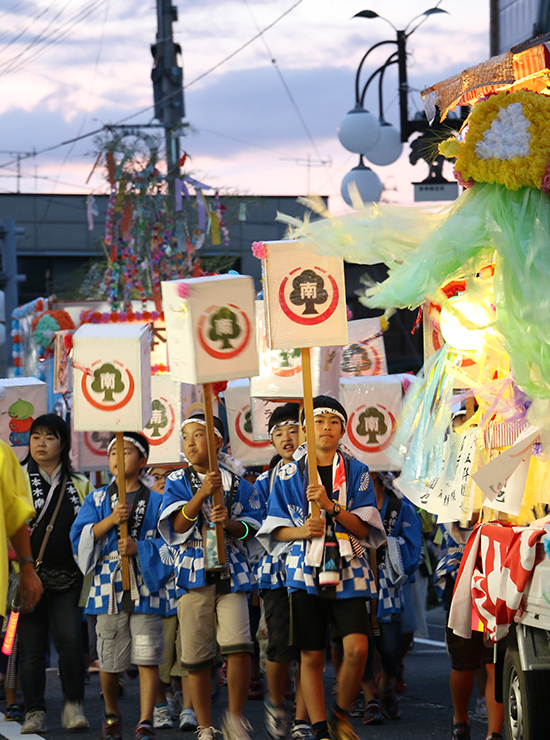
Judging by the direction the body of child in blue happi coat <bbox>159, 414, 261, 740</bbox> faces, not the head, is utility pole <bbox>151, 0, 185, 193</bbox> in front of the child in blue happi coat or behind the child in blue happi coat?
behind

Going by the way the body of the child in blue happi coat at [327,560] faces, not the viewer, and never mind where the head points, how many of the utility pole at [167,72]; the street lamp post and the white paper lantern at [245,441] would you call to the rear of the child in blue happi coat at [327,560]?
3

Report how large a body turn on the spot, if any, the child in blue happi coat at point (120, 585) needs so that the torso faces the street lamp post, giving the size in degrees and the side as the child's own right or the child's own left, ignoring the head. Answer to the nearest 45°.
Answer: approximately 135° to the child's own left

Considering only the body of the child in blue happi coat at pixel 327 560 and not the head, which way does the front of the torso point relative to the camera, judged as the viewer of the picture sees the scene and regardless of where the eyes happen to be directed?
toward the camera

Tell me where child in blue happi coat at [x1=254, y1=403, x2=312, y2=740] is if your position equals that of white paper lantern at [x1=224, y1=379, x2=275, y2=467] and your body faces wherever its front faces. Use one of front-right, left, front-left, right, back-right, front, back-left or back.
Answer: front

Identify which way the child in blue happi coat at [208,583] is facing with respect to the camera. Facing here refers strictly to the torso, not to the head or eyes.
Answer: toward the camera

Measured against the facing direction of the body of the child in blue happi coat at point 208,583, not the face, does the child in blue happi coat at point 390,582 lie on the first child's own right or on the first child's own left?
on the first child's own left

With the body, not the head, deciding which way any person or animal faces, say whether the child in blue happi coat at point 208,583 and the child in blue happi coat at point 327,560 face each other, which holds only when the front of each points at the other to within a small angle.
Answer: no

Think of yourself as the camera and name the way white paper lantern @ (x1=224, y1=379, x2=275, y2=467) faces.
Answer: facing the viewer

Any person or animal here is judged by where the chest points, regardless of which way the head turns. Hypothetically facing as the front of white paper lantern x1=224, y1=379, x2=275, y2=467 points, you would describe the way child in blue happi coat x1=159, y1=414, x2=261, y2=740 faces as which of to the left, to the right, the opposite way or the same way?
the same way

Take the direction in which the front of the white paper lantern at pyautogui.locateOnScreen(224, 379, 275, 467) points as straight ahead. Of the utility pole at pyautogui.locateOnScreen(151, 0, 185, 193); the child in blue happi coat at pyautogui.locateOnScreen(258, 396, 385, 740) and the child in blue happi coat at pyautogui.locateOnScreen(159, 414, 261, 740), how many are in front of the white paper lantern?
2

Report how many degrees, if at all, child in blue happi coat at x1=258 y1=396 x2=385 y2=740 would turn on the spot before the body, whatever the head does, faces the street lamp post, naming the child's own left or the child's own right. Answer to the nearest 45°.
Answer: approximately 180°

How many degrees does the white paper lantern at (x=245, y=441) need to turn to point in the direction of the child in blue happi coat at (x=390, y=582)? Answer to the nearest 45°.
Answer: approximately 45° to its left

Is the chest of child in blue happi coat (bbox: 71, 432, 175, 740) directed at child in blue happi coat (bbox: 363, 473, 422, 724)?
no

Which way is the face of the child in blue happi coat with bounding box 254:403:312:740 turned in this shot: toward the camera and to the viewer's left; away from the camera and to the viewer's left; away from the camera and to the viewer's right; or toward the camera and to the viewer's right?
toward the camera and to the viewer's right
